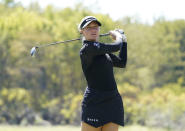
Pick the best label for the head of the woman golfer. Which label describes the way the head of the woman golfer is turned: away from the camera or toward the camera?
toward the camera

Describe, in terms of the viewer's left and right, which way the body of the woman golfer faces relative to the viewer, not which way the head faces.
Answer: facing the viewer and to the right of the viewer
